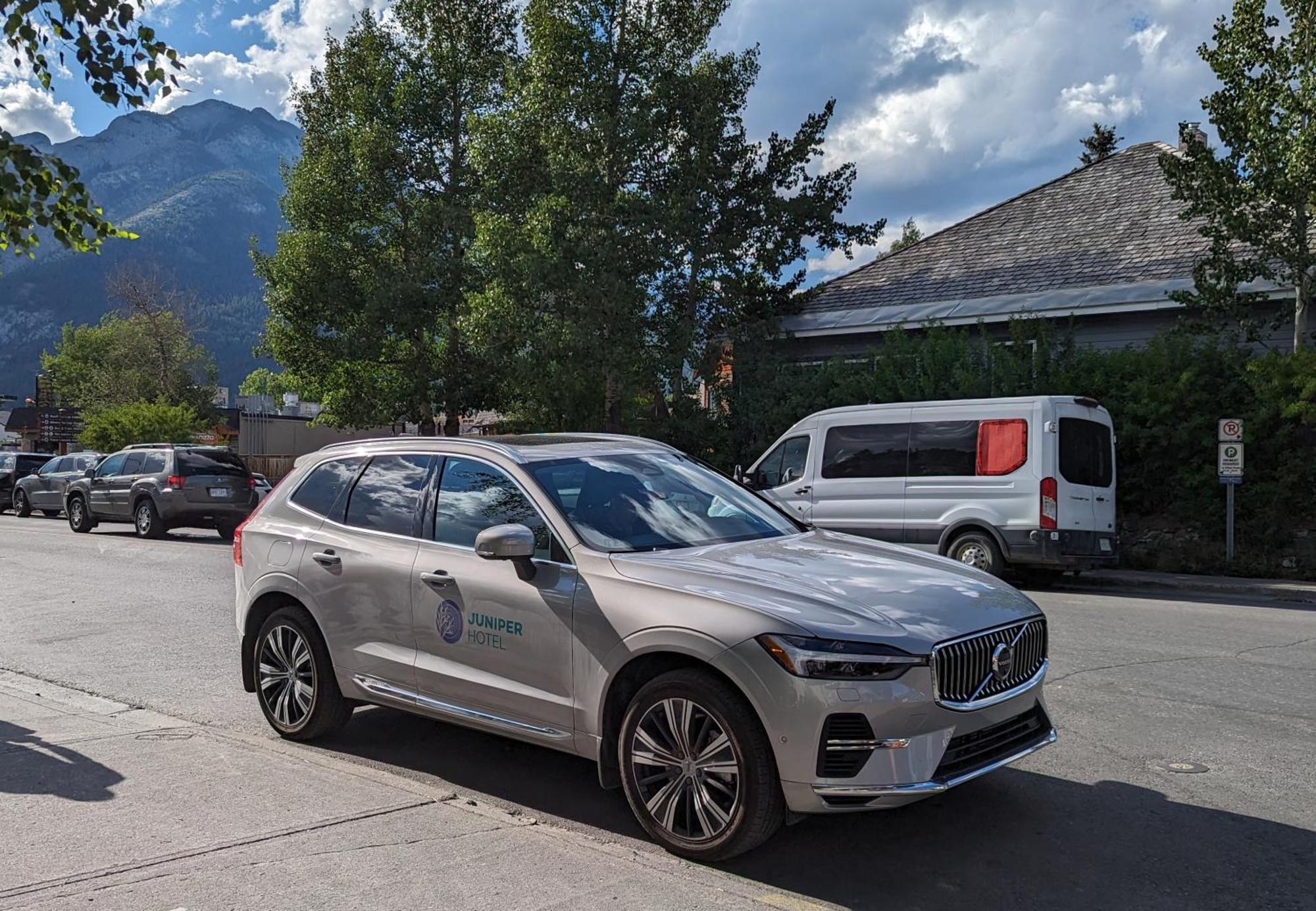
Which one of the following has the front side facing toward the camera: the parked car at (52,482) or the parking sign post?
the parking sign post

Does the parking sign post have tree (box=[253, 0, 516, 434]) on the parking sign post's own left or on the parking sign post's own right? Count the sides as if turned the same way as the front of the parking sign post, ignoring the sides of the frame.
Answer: on the parking sign post's own right

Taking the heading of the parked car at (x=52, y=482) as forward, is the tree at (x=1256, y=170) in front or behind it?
behind

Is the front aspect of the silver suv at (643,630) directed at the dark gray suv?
no

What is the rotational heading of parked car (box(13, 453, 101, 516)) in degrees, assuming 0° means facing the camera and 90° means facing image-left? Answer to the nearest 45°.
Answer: approximately 135°

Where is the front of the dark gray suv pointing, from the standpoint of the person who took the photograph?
facing away from the viewer and to the left of the viewer

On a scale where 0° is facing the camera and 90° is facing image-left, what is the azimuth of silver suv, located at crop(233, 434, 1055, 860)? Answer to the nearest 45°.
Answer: approximately 315°

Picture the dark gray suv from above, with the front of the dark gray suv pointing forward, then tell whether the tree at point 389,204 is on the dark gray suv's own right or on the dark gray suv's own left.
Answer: on the dark gray suv's own right

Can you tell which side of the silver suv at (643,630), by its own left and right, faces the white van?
left

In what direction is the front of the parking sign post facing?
toward the camera

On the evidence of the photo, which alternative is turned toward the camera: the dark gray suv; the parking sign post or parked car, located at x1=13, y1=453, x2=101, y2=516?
the parking sign post

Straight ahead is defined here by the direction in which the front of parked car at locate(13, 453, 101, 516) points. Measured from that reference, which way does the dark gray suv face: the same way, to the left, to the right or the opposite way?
the same way

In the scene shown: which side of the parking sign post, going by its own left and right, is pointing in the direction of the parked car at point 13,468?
right

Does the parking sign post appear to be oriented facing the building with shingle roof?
no
